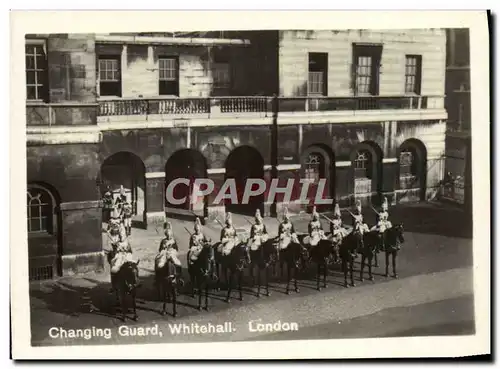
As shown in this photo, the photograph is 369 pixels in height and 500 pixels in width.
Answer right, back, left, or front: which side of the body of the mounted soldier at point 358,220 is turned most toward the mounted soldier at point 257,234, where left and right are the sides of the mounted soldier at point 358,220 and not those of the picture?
right

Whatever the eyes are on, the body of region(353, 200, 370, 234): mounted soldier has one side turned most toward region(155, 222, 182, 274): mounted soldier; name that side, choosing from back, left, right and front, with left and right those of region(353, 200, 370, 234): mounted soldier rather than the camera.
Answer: right

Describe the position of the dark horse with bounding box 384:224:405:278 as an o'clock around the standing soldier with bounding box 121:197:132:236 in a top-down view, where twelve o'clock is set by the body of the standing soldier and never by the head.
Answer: The dark horse is roughly at 9 o'clock from the standing soldier.

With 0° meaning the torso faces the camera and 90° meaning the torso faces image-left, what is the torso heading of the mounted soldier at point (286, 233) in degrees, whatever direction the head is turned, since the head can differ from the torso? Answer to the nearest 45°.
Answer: approximately 315°

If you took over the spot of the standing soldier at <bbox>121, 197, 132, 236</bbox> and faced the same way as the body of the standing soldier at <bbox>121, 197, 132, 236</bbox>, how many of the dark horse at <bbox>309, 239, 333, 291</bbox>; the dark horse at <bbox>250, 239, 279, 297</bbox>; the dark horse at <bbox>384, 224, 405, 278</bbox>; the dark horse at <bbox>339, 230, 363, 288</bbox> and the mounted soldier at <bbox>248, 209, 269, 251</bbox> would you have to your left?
5

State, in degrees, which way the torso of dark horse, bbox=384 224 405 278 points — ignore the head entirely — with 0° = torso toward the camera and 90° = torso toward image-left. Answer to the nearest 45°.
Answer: approximately 315°

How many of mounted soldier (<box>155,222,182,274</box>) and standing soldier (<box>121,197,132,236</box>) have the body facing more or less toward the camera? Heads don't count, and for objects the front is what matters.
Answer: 2
